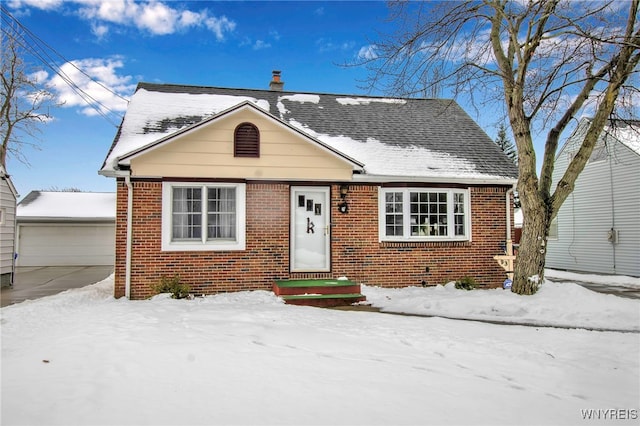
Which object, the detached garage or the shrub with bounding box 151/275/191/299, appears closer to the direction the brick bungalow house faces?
the shrub

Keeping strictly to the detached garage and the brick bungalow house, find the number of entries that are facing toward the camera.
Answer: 2

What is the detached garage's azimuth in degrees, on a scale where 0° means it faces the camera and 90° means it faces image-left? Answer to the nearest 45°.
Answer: approximately 0°

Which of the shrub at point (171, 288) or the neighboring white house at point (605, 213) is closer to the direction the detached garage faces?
the shrub

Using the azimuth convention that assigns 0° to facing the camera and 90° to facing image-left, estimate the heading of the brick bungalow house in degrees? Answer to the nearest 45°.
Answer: approximately 0°

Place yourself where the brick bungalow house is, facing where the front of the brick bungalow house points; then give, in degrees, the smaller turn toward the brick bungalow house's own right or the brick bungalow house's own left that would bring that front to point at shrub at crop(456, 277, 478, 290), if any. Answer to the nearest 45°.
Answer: approximately 90° to the brick bungalow house's own left

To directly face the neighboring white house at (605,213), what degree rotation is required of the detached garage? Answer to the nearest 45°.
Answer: approximately 45° to its left

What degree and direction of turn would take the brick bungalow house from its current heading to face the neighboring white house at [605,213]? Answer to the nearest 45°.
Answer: approximately 135° to its left
